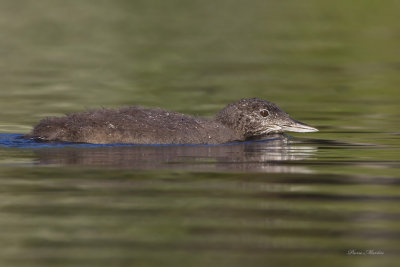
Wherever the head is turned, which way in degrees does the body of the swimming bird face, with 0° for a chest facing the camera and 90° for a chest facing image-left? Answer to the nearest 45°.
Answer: approximately 270°
